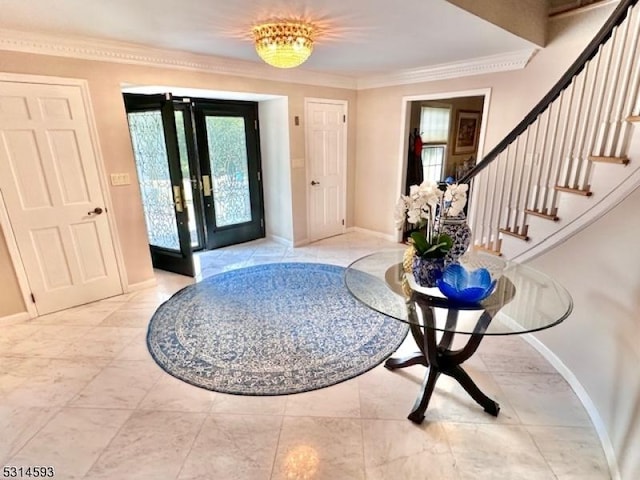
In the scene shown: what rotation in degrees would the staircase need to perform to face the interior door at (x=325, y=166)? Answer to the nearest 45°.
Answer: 0° — it already faces it

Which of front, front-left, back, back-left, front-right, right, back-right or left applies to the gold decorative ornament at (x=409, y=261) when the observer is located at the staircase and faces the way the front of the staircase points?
left

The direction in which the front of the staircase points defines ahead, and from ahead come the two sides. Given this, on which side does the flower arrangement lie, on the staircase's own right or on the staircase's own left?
on the staircase's own left

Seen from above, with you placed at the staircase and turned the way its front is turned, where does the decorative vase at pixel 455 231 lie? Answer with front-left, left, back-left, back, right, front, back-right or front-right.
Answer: left

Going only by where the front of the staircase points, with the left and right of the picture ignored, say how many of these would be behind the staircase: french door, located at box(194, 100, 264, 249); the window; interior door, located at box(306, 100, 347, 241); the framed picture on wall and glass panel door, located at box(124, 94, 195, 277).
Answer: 0

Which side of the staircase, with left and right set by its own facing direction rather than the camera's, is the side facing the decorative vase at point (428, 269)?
left

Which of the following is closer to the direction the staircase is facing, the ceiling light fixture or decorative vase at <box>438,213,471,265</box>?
the ceiling light fixture

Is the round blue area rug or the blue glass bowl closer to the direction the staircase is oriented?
the round blue area rug

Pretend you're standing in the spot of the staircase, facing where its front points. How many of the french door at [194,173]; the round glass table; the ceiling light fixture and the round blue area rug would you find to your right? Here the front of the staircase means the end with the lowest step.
0

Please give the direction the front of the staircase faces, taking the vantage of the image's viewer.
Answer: facing away from the viewer and to the left of the viewer

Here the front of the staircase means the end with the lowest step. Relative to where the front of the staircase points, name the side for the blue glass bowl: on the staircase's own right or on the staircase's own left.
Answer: on the staircase's own left

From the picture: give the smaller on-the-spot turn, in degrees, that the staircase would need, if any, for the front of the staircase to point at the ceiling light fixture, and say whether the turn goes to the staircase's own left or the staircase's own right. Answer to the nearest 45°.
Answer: approximately 45° to the staircase's own left

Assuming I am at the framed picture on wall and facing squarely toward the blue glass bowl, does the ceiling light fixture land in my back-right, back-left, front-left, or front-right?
front-right

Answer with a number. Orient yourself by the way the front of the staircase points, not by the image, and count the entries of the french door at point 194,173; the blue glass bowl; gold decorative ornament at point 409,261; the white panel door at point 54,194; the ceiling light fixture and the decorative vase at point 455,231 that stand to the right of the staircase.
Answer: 0

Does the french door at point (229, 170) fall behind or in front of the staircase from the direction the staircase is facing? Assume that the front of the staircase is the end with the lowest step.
in front

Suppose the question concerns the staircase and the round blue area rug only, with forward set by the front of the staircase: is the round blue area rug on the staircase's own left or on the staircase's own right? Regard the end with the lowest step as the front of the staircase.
on the staircase's own left

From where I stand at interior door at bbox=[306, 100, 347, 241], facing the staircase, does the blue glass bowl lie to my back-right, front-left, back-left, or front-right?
front-right
